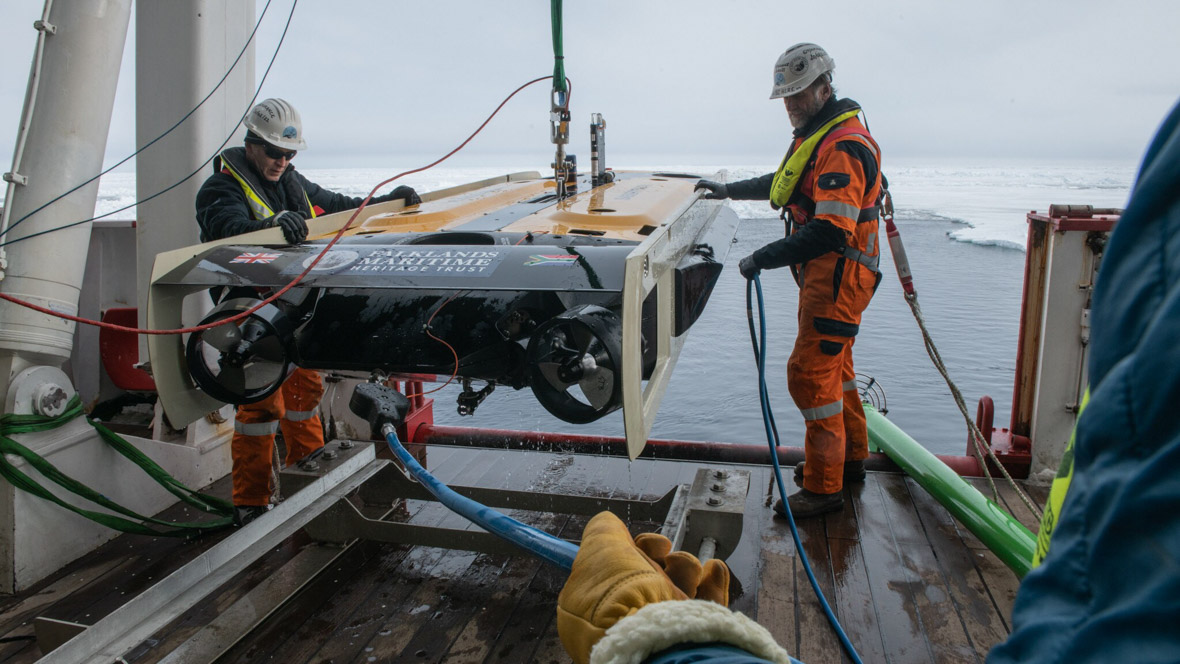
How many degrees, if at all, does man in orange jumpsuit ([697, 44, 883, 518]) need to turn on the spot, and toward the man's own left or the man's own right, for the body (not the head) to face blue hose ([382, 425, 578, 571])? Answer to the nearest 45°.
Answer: approximately 45° to the man's own left

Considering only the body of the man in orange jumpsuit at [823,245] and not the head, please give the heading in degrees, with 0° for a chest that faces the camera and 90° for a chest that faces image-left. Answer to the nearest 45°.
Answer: approximately 90°

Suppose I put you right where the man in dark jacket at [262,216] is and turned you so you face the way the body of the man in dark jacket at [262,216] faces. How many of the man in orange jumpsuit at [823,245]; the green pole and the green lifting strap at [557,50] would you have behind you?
0

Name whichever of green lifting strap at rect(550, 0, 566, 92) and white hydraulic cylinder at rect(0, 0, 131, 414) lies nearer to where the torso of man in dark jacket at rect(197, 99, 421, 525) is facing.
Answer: the green lifting strap

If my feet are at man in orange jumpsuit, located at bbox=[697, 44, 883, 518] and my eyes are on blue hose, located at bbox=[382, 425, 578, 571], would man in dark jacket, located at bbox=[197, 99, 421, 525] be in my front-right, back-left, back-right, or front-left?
front-right

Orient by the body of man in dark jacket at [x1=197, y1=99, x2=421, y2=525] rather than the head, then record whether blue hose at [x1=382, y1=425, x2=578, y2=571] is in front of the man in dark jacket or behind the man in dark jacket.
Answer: in front

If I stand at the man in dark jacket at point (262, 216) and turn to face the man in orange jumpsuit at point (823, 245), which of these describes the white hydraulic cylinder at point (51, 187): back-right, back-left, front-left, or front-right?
back-right

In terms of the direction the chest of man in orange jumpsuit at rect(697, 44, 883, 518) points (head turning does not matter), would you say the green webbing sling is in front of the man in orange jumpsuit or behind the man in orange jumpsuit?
in front

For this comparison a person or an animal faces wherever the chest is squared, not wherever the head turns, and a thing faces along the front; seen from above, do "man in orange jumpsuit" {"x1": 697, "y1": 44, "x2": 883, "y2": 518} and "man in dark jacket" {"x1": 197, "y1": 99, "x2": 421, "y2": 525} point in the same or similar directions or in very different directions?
very different directions

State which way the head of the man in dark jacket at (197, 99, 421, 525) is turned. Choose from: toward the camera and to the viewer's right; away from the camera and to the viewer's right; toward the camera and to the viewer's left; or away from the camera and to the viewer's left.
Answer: toward the camera and to the viewer's right

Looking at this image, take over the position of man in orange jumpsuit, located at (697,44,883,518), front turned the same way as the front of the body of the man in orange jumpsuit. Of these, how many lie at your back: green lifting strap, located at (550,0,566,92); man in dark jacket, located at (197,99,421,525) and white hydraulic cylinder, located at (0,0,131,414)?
0

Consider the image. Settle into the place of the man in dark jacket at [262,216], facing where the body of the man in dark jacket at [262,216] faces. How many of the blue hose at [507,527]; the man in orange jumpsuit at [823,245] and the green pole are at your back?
0

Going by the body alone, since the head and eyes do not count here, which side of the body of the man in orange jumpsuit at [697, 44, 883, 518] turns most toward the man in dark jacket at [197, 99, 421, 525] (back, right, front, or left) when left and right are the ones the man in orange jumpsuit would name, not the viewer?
front

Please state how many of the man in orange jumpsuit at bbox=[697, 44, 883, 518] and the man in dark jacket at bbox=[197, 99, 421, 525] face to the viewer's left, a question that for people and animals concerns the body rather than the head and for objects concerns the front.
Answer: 1

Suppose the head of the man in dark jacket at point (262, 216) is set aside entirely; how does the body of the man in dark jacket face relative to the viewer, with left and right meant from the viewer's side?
facing the viewer and to the right of the viewer

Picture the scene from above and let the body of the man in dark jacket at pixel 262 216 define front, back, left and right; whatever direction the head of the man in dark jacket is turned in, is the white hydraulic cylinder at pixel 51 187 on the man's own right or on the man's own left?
on the man's own right

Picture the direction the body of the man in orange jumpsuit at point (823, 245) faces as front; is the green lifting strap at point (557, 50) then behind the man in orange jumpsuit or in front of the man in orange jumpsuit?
in front
